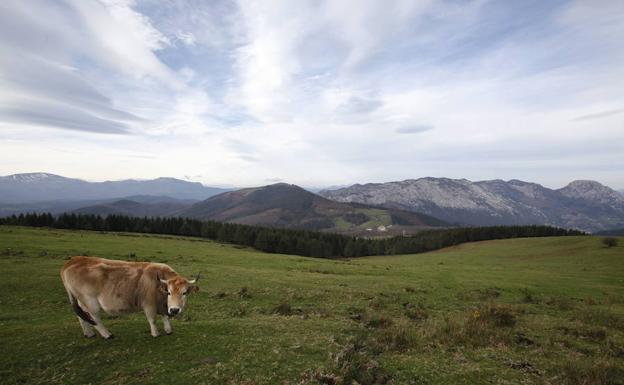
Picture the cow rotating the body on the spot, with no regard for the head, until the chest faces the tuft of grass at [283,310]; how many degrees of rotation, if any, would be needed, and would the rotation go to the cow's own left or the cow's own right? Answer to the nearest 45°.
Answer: approximately 45° to the cow's own left

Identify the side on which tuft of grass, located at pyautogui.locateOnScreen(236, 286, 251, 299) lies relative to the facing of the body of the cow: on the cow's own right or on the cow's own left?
on the cow's own left

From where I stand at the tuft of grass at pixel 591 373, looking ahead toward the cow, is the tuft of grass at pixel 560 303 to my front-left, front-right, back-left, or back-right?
back-right

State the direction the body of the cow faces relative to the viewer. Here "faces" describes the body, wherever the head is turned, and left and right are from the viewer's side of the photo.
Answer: facing to the right of the viewer

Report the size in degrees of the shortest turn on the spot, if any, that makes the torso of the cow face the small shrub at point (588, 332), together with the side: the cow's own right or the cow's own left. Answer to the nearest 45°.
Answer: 0° — it already faces it

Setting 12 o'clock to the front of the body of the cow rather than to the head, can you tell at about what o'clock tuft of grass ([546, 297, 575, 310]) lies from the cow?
The tuft of grass is roughly at 12 o'clock from the cow.

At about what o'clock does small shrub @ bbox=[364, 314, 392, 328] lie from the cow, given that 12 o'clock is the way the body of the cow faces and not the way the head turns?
The small shrub is roughly at 12 o'clock from the cow.

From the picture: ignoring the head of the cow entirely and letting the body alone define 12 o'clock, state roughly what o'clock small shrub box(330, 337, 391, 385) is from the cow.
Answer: The small shrub is roughly at 1 o'clock from the cow.

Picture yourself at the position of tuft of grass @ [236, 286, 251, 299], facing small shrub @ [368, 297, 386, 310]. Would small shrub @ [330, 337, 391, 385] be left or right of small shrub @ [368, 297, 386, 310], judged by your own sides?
right

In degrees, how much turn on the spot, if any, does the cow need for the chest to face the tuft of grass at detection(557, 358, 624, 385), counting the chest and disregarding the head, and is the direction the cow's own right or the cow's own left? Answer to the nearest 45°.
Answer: approximately 45° to the cow's own right

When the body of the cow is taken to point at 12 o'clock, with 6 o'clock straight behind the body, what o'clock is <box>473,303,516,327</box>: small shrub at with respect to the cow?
The small shrub is roughly at 12 o'clock from the cow.

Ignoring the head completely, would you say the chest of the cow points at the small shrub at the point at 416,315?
yes
